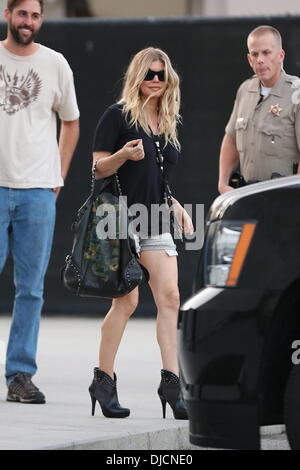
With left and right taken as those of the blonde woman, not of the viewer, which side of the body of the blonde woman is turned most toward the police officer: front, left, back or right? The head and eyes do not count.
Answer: left

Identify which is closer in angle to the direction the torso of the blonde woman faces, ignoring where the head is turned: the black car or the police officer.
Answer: the black car

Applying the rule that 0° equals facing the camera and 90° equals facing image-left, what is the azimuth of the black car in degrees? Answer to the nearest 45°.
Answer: approximately 90°

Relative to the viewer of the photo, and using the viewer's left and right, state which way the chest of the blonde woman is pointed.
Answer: facing the viewer and to the right of the viewer
